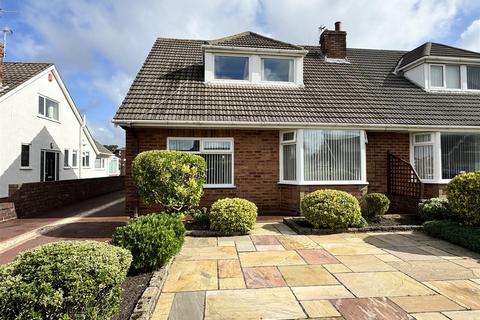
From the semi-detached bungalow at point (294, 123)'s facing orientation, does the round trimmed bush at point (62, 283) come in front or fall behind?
in front

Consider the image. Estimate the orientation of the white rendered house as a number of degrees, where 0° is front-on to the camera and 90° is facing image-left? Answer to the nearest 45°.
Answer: approximately 315°

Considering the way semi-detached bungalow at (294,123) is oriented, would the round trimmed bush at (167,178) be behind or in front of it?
in front

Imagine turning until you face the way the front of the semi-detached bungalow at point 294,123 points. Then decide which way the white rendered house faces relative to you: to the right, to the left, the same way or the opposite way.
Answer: to the left

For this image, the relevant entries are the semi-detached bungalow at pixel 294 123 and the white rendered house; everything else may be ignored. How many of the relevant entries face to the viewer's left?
0

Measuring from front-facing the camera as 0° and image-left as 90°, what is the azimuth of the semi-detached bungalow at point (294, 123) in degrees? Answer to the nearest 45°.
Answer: approximately 0°
